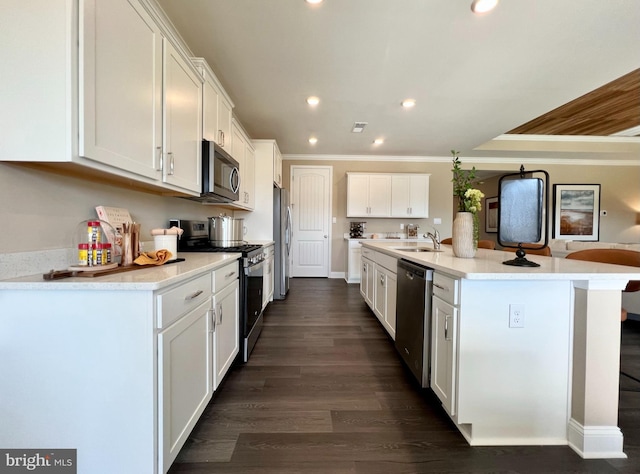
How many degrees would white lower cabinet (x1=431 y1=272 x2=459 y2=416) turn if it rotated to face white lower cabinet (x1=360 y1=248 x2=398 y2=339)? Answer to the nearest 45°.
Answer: approximately 90° to its right

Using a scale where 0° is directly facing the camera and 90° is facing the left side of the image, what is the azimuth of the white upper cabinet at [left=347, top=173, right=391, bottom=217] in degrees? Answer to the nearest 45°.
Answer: approximately 0°

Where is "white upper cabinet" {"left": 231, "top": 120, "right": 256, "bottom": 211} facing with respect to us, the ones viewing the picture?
facing to the right of the viewer

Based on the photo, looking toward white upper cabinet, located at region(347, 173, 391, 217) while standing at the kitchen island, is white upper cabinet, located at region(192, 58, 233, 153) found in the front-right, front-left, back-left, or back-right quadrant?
front-left

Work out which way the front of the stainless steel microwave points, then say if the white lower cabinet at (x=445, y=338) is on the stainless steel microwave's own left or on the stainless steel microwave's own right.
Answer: on the stainless steel microwave's own right

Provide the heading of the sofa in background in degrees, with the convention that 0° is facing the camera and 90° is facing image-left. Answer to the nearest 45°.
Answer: approximately 0°

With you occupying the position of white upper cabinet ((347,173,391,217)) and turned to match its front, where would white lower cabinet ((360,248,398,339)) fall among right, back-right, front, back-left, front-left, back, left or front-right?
front

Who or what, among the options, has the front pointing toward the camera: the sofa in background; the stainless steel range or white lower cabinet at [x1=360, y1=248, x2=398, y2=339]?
the sofa in background

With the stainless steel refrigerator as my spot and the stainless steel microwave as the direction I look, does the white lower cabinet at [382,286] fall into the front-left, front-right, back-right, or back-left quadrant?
front-left

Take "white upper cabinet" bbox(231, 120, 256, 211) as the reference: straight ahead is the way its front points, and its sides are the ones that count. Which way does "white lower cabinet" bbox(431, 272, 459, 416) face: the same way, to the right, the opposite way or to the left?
the opposite way

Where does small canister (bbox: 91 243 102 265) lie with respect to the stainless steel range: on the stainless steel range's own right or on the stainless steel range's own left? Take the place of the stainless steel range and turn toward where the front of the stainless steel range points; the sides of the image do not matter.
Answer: on the stainless steel range's own right

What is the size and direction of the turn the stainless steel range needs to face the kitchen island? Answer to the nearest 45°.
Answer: approximately 45° to its right

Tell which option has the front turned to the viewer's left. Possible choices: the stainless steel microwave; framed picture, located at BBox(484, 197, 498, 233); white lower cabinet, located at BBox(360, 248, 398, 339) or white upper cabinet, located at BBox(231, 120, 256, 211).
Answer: the white lower cabinet

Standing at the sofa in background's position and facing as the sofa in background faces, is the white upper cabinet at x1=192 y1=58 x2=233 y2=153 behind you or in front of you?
in front

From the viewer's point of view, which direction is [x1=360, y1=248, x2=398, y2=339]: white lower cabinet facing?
to the viewer's left

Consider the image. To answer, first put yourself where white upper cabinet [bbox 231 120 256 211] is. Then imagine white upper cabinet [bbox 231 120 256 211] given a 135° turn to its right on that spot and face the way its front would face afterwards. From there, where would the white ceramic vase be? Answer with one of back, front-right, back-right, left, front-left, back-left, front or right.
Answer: left

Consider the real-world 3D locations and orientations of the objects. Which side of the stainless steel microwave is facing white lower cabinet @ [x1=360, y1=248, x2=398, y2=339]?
front

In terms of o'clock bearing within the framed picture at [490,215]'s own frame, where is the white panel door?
The white panel door is roughly at 3 o'clock from the framed picture.

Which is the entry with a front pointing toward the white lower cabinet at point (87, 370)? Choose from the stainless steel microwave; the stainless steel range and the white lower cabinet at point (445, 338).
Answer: the white lower cabinet at point (445, 338)

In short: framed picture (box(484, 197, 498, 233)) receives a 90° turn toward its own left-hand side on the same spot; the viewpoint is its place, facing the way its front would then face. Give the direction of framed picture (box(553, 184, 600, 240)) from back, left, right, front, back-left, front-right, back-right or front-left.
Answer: right
